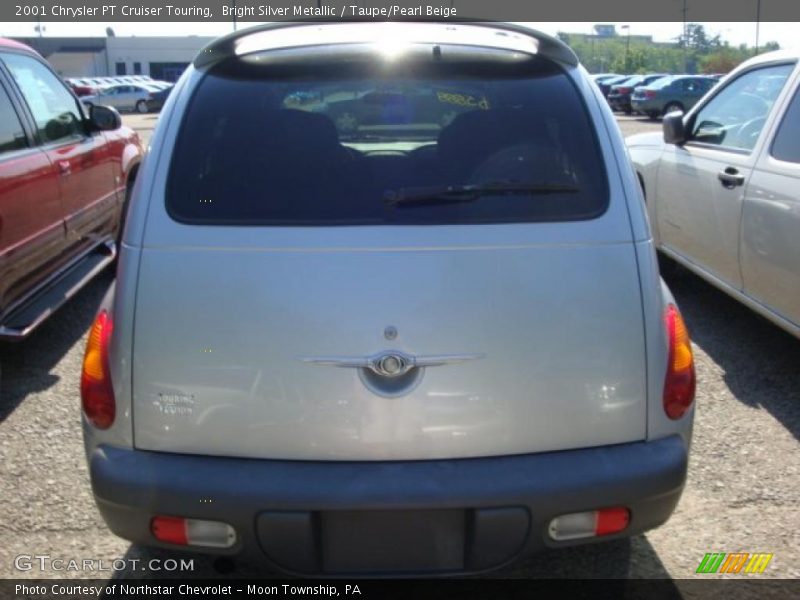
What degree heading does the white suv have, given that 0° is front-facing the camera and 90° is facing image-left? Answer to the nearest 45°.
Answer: approximately 135°

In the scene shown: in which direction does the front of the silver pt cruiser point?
away from the camera

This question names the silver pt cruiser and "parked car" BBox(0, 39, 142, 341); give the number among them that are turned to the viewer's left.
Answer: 0

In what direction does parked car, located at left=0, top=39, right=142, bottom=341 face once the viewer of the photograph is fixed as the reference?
facing away from the viewer and to the right of the viewer

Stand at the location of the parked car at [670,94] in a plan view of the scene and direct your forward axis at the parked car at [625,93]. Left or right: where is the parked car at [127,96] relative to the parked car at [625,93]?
left

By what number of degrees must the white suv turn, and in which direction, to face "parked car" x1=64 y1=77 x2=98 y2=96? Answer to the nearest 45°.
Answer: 0° — it already faces it

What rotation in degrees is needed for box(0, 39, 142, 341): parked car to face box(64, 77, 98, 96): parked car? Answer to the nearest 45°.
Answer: approximately 45° to its left

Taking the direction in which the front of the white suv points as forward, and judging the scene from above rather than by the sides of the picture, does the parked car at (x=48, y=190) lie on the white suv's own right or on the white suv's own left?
on the white suv's own left

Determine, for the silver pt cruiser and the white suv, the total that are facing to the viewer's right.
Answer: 0

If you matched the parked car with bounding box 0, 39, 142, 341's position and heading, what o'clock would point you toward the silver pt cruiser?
The silver pt cruiser is roughly at 4 o'clock from the parked car.
